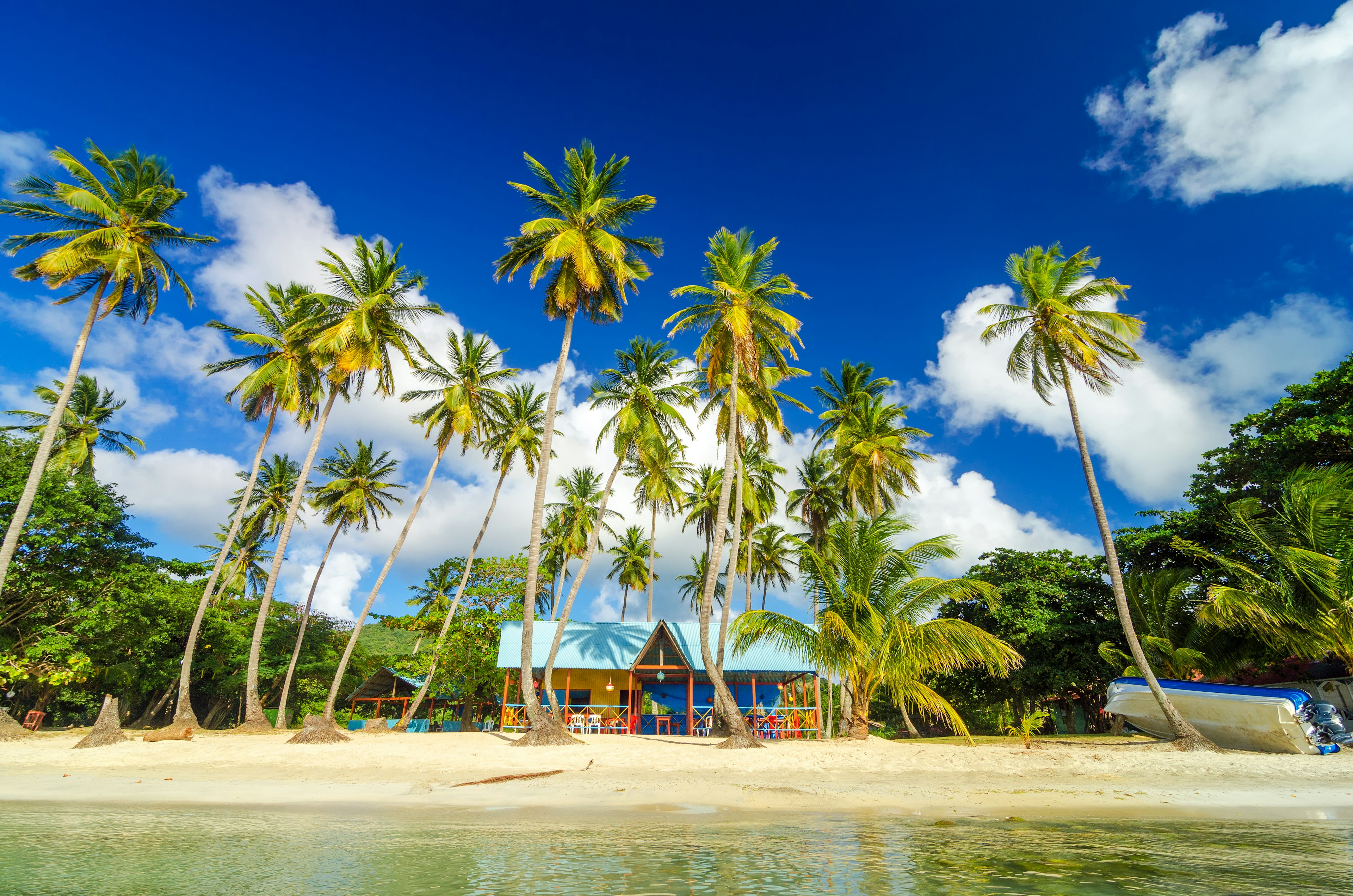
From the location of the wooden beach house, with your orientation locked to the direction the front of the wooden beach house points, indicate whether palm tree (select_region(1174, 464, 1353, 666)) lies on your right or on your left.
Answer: on your left

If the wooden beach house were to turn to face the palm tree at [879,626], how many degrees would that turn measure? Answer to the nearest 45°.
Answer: approximately 45° to its left

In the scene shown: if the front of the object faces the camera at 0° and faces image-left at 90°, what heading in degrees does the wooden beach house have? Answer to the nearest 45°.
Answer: approximately 0°

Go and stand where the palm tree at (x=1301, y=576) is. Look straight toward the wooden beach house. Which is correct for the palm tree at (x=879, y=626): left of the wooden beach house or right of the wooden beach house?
left
